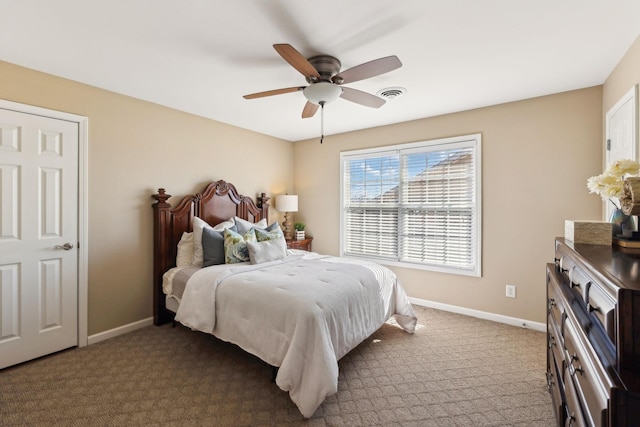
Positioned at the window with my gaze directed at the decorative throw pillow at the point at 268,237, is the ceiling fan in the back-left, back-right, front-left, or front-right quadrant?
front-left

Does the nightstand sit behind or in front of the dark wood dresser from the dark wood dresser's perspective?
in front

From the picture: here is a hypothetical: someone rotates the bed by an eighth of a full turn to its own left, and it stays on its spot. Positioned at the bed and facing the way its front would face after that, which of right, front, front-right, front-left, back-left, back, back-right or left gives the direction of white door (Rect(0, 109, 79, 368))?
back

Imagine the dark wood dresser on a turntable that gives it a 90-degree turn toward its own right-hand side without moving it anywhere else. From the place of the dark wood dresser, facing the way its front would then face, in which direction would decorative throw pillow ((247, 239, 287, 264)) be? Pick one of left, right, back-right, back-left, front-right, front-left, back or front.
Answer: left

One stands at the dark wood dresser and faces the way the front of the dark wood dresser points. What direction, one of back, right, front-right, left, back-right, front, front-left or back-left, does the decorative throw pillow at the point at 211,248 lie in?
front

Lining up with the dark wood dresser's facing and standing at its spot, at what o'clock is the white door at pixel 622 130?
The white door is roughly at 3 o'clock from the dark wood dresser.

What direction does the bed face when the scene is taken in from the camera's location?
facing the viewer and to the right of the viewer

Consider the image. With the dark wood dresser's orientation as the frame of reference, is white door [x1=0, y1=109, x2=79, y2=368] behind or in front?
in front

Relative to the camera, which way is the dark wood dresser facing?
to the viewer's left

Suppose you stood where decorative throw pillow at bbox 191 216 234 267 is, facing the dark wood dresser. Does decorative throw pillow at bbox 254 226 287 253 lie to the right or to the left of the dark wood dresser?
left

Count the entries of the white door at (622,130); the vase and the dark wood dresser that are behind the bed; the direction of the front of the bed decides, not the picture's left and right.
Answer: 0

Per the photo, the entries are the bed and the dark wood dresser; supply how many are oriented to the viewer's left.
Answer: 1

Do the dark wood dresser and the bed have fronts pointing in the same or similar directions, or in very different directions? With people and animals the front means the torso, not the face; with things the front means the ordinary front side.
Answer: very different directions

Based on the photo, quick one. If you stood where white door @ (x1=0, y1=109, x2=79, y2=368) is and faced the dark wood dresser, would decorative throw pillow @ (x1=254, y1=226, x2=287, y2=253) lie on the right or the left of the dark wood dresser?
left
